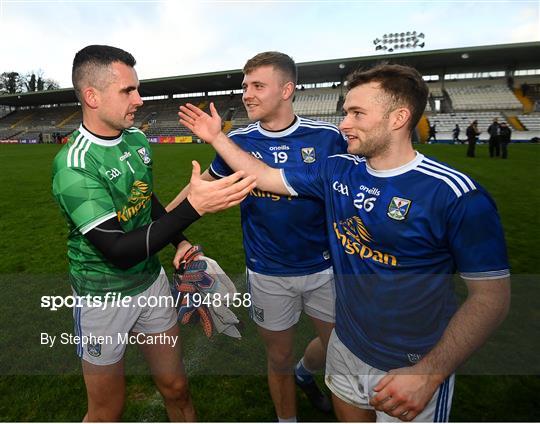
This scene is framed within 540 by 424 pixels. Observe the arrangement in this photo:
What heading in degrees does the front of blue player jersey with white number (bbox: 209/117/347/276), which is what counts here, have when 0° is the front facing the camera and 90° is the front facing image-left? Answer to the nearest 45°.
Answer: approximately 0°

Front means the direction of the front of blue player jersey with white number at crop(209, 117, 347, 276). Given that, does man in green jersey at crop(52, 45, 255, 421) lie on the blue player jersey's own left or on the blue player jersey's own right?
on the blue player jersey's own right

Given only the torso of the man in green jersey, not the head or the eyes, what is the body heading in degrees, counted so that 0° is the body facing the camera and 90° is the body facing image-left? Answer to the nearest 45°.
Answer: approximately 315°

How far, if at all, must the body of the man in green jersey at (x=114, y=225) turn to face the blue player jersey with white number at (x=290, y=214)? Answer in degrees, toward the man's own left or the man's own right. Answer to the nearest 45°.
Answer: approximately 45° to the man's own left

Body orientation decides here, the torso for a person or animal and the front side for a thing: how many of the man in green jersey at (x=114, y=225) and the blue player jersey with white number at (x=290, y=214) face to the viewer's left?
0
